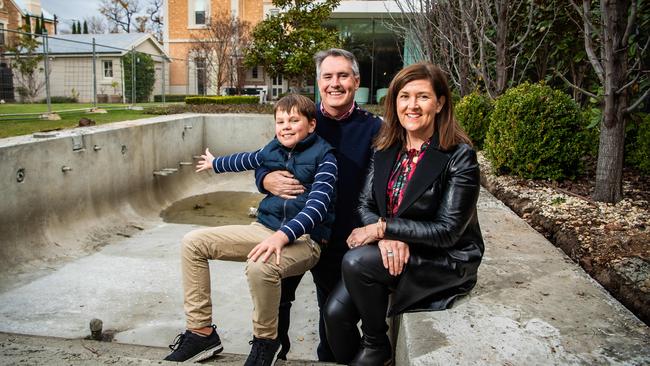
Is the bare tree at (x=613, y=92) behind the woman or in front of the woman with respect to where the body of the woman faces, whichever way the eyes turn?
behind

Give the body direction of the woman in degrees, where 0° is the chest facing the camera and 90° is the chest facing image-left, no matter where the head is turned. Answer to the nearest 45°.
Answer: approximately 45°

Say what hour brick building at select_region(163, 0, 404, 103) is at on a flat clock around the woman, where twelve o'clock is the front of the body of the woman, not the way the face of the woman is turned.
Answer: The brick building is roughly at 4 o'clock from the woman.

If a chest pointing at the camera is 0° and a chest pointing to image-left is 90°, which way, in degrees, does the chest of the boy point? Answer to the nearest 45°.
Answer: approximately 45°

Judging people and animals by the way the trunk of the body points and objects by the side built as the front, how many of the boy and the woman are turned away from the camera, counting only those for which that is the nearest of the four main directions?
0

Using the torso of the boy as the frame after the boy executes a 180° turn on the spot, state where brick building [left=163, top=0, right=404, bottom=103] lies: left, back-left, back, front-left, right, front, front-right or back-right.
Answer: front-left

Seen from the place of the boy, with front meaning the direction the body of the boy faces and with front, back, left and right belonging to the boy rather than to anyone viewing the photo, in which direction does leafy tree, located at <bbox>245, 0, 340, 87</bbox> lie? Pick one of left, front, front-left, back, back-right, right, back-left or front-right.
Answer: back-right

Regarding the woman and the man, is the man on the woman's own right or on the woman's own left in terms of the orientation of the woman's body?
on the woman's own right

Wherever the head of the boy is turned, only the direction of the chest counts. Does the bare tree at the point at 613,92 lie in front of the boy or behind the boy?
behind

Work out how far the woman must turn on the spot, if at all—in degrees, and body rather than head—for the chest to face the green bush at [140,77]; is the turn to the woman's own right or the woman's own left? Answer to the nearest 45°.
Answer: approximately 90° to the woman's own right
